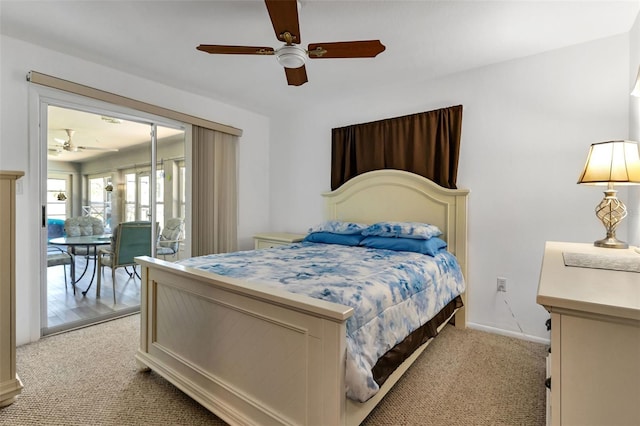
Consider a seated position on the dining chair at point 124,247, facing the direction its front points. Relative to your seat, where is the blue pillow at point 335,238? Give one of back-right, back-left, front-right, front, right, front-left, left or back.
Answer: back

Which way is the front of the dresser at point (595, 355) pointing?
to the viewer's left

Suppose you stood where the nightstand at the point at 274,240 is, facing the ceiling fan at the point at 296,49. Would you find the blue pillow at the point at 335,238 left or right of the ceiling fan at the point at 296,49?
left
